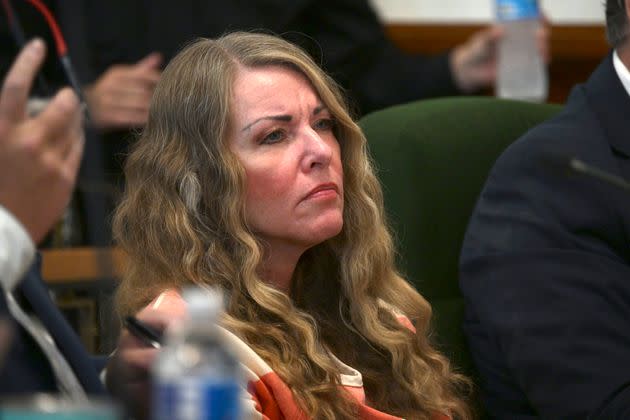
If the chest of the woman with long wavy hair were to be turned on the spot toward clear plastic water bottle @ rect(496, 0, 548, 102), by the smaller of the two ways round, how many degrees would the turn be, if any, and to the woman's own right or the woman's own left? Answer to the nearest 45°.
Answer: approximately 90° to the woman's own left

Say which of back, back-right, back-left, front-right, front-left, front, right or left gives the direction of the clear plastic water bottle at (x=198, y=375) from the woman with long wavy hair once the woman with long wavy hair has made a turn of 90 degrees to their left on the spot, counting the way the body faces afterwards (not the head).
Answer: back-right

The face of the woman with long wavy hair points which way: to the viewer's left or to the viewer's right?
to the viewer's right

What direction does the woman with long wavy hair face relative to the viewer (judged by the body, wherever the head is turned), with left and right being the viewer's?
facing the viewer and to the right of the viewer
